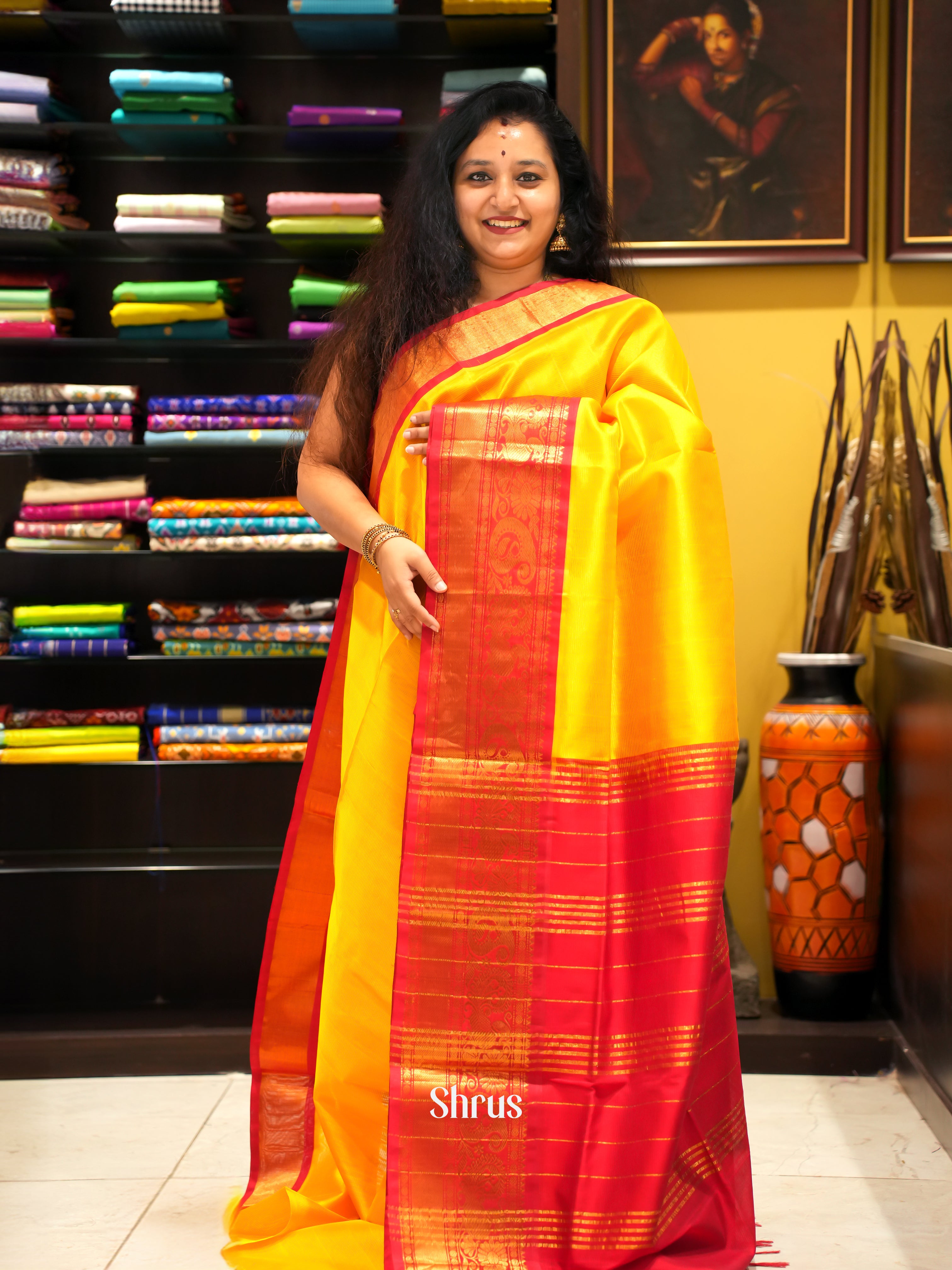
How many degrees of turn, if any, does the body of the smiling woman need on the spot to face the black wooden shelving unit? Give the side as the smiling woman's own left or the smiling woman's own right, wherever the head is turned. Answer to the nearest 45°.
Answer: approximately 135° to the smiling woman's own right

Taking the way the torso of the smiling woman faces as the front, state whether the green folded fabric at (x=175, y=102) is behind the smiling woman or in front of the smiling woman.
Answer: behind

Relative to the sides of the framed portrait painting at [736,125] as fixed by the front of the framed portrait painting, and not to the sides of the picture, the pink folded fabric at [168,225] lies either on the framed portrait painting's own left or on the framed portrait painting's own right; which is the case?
on the framed portrait painting's own right

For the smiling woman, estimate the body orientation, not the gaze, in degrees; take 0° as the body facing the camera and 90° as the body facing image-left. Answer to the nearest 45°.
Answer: approximately 0°

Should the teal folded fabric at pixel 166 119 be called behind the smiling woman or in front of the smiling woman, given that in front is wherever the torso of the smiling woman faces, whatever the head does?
behind

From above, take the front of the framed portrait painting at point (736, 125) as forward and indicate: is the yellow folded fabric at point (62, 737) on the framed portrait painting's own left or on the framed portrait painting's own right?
on the framed portrait painting's own right
